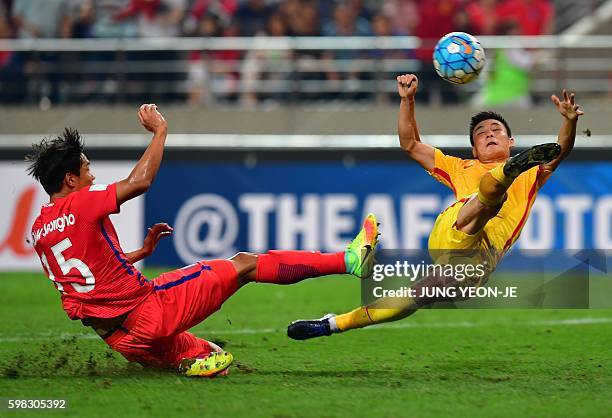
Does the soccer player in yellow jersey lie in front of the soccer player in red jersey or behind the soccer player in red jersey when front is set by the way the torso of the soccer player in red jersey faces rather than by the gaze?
in front

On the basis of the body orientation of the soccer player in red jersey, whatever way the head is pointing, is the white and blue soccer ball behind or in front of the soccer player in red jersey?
in front

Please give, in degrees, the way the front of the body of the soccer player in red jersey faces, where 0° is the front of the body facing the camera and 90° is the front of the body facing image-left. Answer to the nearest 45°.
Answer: approximately 225°
